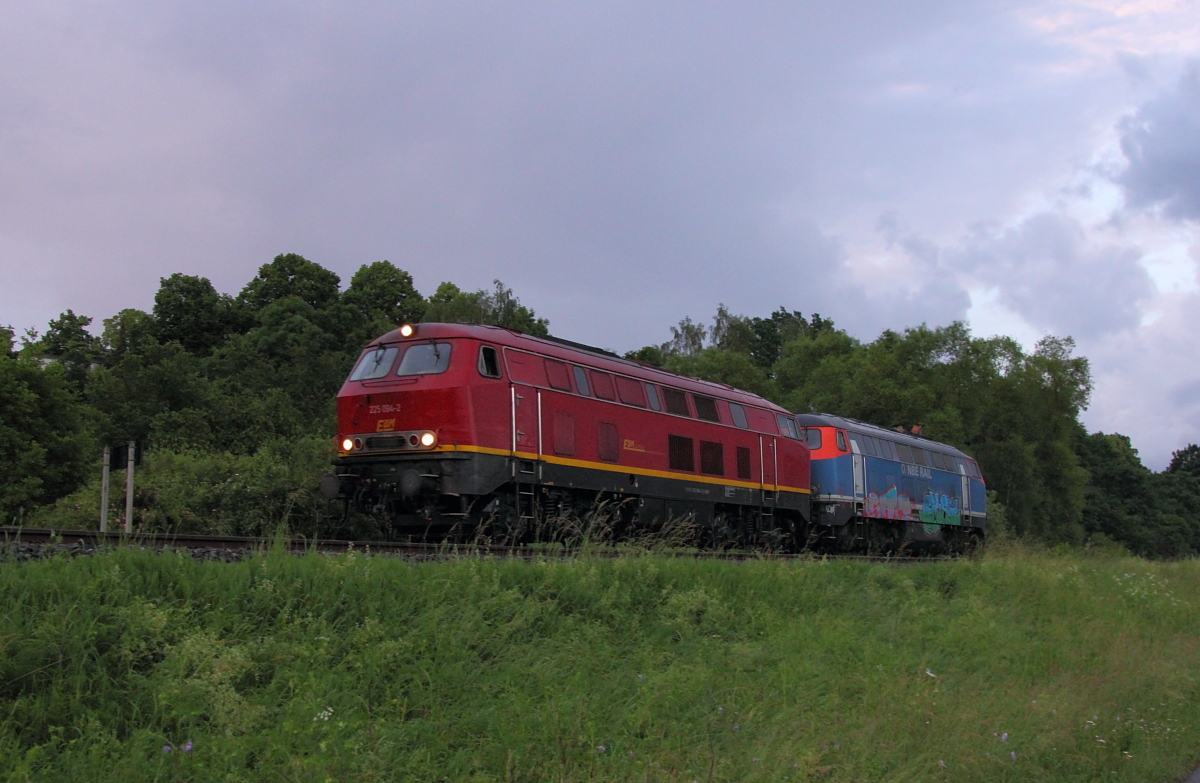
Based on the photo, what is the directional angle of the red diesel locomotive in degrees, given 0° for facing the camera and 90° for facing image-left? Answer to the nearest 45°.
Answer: approximately 45°
